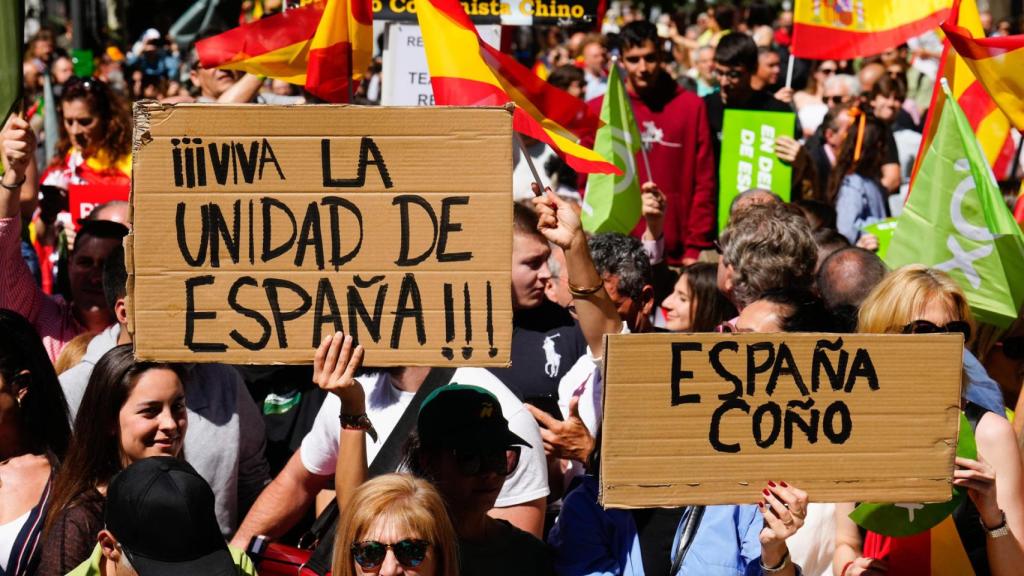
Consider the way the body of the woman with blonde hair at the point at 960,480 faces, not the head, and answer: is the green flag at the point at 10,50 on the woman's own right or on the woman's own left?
on the woman's own right

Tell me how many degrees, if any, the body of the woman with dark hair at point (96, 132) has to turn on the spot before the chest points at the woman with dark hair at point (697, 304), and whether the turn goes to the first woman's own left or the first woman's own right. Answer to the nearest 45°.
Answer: approximately 90° to the first woman's own left

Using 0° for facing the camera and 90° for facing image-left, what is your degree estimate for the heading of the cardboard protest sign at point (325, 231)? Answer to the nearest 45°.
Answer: approximately 0°

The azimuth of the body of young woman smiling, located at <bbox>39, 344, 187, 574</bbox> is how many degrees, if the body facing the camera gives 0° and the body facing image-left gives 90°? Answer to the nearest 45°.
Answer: approximately 315°

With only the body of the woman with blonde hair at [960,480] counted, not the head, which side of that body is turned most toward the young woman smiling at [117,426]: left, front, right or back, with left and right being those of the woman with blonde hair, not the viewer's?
right

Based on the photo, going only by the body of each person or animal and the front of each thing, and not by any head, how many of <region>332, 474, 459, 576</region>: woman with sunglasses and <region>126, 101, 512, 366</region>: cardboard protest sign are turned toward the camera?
2
